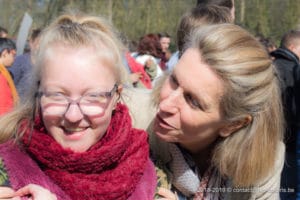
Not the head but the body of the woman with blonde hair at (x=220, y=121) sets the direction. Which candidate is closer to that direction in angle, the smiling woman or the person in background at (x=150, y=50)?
the smiling woman

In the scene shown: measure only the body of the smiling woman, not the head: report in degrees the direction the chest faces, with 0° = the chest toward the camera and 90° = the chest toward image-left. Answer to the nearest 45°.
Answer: approximately 0°

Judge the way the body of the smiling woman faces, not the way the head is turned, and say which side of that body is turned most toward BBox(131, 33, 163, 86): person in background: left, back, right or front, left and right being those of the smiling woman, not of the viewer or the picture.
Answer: back

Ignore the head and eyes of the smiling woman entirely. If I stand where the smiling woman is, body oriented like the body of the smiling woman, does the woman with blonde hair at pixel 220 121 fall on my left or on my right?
on my left

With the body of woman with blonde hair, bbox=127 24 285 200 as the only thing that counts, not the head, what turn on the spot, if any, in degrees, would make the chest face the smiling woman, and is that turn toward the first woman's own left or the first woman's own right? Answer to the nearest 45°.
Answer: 0° — they already face them
